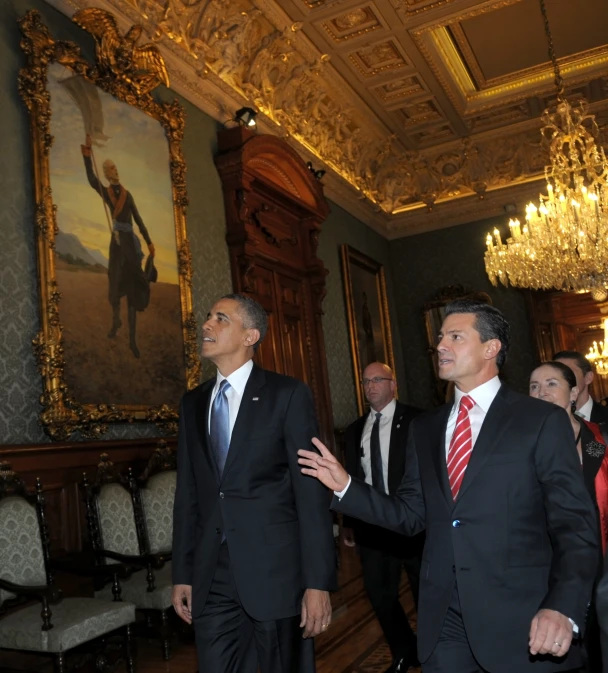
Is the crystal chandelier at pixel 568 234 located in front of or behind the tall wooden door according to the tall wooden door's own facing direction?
in front

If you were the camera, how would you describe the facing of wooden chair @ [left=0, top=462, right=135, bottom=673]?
facing the viewer and to the right of the viewer

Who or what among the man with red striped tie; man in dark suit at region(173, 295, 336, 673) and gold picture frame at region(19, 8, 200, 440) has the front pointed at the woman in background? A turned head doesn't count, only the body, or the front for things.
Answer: the gold picture frame

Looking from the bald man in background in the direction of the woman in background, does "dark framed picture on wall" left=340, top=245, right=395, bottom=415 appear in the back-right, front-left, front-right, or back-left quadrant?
back-left

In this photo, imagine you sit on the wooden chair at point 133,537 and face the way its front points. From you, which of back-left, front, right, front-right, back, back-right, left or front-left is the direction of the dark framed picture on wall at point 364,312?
left

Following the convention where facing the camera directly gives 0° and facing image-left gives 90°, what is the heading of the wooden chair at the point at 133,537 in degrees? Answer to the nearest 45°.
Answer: approximately 315°

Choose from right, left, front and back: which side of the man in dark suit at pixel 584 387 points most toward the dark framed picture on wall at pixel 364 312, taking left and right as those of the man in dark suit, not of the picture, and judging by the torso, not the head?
right

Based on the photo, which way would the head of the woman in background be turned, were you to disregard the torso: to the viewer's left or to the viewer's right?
to the viewer's left

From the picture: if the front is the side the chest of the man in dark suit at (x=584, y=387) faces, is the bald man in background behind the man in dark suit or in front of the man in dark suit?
in front

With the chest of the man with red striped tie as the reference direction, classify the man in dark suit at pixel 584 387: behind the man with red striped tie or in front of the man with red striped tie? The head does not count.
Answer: behind

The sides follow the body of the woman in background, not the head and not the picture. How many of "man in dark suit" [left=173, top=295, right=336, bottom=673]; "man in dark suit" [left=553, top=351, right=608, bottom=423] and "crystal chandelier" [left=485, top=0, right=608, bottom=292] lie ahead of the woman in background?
1
